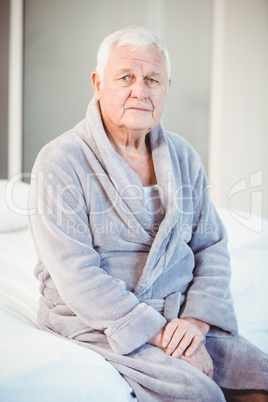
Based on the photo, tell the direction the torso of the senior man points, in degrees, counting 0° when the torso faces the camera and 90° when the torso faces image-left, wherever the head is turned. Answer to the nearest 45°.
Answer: approximately 315°

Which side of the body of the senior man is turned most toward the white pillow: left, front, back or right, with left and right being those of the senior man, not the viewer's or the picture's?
back
